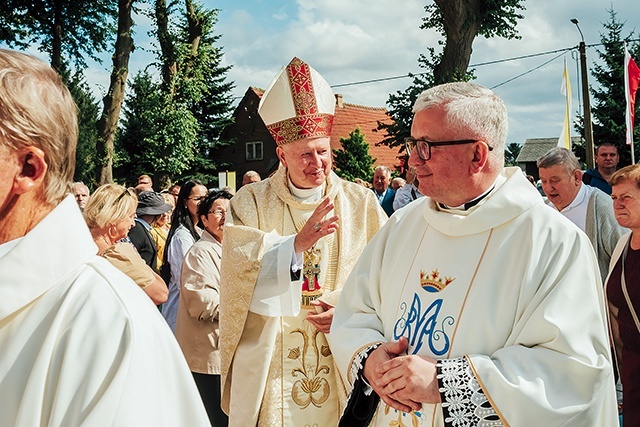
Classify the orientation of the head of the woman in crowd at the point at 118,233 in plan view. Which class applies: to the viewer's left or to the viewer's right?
to the viewer's right

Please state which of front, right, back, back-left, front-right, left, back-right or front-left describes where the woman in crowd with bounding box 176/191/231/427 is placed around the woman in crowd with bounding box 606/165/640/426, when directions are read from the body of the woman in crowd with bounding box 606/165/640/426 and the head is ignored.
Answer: front-right

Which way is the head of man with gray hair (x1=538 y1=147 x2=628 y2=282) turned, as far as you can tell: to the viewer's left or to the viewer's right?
to the viewer's left

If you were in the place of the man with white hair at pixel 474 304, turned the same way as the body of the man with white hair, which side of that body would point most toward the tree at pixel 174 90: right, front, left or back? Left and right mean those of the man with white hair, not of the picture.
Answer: right

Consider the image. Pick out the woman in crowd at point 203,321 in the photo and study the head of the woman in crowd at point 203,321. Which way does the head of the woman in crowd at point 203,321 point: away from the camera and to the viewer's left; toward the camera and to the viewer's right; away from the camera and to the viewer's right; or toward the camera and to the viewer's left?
toward the camera and to the viewer's right

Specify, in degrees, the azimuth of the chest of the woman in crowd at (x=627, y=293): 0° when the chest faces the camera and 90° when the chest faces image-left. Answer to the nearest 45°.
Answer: approximately 45°

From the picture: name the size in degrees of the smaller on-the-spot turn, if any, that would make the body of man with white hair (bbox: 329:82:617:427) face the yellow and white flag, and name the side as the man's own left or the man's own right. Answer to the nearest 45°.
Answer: approximately 135° to the man's own right

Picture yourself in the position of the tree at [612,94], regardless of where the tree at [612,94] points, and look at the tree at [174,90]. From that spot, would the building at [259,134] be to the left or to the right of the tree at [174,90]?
right
